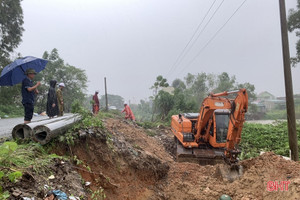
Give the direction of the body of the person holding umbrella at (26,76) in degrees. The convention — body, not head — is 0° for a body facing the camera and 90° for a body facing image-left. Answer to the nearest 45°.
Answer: approximately 270°

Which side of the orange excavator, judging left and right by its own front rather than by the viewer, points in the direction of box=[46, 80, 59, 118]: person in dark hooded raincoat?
right

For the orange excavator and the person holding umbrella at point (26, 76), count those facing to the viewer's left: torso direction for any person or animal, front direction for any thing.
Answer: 0

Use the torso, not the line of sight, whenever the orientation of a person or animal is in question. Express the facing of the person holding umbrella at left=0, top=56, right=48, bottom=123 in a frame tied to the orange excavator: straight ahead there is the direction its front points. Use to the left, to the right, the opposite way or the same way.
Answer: to the left

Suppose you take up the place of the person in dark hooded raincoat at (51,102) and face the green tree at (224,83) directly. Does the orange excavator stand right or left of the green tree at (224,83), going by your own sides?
right

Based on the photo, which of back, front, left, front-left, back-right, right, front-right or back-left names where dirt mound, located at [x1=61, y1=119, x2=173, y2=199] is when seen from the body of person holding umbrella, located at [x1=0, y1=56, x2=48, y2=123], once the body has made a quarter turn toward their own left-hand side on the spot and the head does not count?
back-right

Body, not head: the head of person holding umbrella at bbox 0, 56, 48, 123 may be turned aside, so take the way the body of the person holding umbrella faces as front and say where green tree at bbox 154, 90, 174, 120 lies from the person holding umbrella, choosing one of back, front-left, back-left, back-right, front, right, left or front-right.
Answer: front-left

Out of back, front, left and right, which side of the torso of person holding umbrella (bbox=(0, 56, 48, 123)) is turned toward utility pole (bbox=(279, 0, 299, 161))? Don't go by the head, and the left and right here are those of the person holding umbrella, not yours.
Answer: front

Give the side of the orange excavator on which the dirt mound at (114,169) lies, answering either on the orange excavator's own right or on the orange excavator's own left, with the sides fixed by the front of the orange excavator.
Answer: on the orange excavator's own right

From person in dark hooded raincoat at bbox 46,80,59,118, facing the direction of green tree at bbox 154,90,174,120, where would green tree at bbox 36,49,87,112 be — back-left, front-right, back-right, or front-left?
front-left

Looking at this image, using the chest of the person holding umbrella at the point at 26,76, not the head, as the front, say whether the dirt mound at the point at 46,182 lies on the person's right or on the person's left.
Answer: on the person's right
